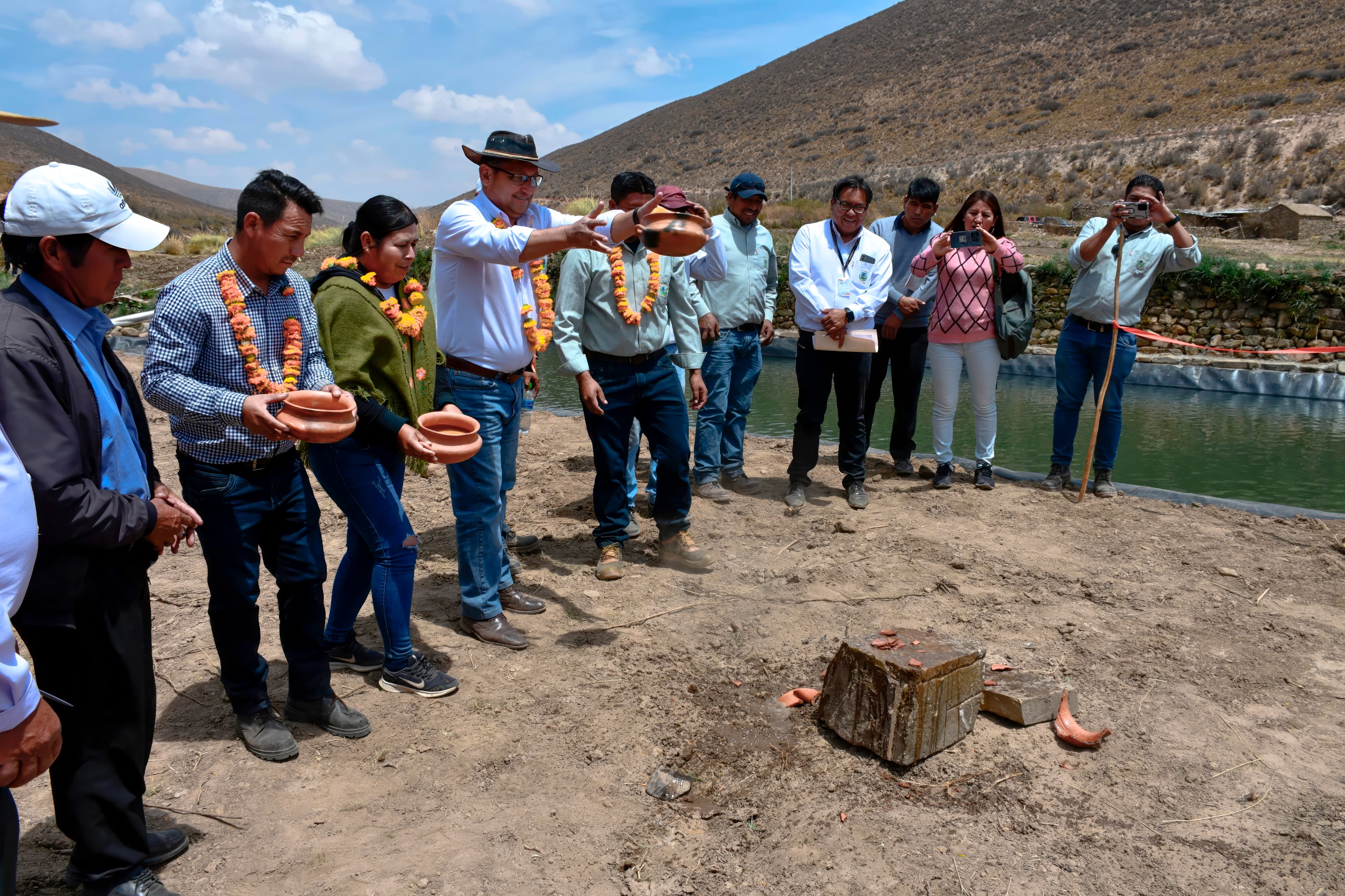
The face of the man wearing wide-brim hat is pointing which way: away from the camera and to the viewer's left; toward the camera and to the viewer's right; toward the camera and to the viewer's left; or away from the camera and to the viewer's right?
toward the camera and to the viewer's right

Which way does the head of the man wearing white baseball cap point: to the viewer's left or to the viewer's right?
to the viewer's right

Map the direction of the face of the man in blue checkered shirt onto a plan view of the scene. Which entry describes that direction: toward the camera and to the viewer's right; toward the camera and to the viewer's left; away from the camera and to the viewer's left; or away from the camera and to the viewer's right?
toward the camera and to the viewer's right

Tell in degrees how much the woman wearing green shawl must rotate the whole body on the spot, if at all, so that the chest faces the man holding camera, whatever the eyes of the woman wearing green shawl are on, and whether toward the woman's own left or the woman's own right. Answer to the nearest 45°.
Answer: approximately 45° to the woman's own left

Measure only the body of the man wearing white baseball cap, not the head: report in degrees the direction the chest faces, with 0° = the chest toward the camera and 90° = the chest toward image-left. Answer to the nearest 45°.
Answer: approximately 315°

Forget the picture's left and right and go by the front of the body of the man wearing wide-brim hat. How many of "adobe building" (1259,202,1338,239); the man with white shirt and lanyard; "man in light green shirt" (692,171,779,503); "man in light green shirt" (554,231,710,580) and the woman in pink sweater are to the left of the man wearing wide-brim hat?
5

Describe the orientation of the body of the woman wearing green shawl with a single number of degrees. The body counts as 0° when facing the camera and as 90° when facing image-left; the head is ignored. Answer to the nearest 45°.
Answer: approximately 315°
